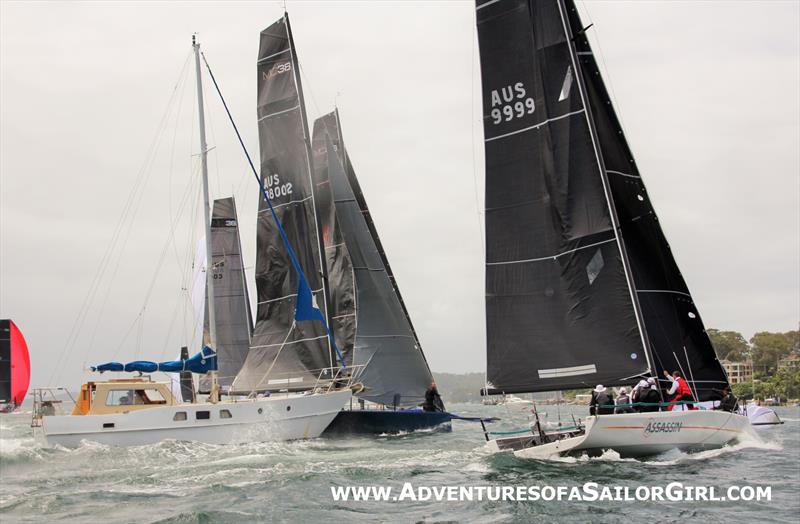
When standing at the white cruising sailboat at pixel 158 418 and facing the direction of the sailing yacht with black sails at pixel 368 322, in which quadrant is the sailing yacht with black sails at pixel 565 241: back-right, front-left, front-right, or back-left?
front-right

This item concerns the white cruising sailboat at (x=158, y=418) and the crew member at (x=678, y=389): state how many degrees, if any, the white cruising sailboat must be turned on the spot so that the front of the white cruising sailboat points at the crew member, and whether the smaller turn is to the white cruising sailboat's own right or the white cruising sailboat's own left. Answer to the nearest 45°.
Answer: approximately 45° to the white cruising sailboat's own right

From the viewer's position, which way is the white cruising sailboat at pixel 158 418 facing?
facing to the right of the viewer

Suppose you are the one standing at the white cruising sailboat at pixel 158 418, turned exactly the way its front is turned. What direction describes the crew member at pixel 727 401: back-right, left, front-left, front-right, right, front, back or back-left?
front-right

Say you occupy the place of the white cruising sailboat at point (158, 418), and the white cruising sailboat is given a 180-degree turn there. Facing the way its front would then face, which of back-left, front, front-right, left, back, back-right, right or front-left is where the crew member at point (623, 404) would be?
back-left
